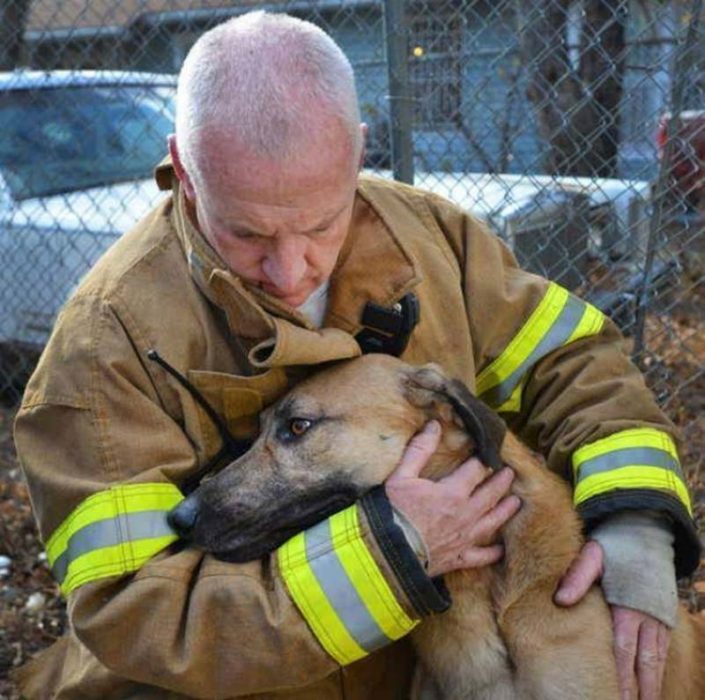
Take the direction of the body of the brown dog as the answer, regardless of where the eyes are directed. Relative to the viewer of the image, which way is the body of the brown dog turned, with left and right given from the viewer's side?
facing the viewer and to the left of the viewer

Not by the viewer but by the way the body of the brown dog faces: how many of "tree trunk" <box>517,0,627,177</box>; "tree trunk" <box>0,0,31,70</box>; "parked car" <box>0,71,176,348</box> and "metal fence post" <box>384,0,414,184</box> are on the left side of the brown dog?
0

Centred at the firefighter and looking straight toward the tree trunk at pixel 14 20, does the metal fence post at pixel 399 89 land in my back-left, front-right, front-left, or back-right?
front-right

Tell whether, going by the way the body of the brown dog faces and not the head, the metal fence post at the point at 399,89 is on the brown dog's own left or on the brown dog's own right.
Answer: on the brown dog's own right

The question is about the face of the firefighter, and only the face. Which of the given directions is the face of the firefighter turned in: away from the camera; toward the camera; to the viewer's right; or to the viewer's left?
toward the camera

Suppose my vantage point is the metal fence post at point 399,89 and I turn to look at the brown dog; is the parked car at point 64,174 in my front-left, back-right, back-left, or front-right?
back-right

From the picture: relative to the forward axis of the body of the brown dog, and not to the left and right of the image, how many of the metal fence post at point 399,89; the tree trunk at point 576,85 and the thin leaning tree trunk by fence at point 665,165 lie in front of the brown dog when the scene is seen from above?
0

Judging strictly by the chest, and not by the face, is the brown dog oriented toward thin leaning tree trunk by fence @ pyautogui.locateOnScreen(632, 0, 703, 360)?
no

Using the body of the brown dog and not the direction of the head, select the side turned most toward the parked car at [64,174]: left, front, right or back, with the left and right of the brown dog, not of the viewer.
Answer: right

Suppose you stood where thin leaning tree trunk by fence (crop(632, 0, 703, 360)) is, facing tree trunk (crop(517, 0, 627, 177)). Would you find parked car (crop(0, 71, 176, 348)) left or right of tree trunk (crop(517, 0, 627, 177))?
left

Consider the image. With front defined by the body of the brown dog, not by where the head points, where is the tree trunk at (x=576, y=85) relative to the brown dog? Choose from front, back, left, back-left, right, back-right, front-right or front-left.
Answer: back-right

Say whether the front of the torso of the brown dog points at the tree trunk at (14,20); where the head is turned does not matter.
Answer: no

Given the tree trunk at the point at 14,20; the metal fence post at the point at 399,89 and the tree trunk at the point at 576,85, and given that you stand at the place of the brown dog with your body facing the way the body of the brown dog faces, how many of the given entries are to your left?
0
